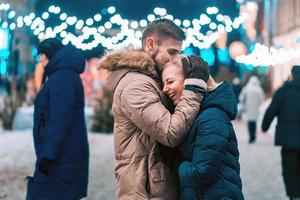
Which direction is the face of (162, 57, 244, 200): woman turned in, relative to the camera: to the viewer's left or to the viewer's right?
to the viewer's left

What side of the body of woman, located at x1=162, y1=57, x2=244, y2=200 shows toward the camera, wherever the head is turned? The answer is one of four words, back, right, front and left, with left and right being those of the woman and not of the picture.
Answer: left

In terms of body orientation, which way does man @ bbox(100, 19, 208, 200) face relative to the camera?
to the viewer's right

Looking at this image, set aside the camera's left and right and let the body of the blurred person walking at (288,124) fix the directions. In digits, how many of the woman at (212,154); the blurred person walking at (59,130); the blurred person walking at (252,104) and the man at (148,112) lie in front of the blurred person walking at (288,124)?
1

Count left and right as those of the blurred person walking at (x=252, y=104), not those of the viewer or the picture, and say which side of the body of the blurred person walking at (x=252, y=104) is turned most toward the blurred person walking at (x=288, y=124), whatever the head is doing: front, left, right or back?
back

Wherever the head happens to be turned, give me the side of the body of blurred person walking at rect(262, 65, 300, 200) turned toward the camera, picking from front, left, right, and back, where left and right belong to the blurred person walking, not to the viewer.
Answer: back

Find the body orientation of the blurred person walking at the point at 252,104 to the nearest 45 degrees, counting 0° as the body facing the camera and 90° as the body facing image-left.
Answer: approximately 180°
